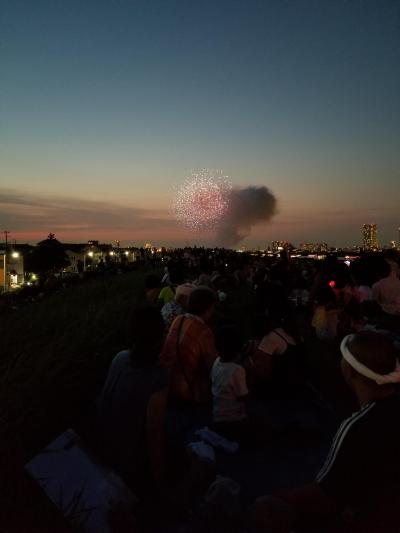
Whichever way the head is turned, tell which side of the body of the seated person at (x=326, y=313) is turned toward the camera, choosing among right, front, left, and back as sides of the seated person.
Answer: back

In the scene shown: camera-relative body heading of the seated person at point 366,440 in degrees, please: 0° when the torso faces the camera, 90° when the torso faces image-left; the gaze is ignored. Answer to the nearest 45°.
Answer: approximately 135°

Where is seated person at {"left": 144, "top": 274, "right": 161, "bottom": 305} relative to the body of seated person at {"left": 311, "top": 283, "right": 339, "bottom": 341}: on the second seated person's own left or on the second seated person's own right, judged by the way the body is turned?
on the second seated person's own left

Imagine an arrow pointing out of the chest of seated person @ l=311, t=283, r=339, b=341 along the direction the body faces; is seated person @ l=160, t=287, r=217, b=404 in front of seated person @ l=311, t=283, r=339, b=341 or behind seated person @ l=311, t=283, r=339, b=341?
behind

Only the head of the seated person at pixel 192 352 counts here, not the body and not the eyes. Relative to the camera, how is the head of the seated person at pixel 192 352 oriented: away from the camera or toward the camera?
away from the camera

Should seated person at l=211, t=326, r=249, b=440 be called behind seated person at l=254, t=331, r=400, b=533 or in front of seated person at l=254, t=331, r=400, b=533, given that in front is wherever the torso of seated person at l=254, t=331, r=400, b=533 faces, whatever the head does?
in front

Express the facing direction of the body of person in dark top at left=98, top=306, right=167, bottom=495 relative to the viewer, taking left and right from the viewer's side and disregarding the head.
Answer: facing away from the viewer and to the right of the viewer

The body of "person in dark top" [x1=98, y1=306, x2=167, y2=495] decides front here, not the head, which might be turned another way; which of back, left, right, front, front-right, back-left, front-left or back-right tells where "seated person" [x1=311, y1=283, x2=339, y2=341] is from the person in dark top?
front

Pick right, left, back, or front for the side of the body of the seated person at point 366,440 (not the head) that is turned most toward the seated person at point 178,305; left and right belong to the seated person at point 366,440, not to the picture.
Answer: front

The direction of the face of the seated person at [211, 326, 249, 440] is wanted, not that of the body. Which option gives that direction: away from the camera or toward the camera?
away from the camera

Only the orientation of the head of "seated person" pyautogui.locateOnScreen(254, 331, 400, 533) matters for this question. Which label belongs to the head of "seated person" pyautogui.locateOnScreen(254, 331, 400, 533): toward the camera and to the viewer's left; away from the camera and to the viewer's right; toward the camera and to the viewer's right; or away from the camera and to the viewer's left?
away from the camera and to the viewer's left

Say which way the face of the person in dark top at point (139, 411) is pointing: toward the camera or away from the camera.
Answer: away from the camera
